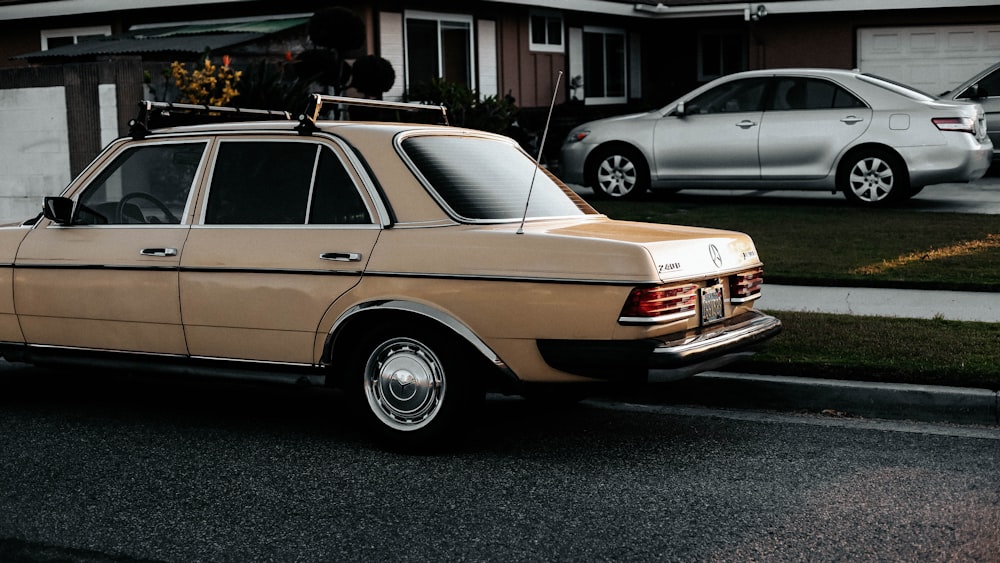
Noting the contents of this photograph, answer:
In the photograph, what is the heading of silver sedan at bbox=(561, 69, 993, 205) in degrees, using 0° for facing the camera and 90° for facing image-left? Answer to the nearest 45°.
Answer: approximately 90°

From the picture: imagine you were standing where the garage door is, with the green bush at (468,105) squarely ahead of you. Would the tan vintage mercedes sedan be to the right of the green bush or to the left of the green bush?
left

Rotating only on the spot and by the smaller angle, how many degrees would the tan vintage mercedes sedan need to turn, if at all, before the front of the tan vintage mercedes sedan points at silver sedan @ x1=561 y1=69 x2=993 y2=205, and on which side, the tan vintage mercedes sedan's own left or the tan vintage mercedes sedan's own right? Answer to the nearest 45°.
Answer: approximately 90° to the tan vintage mercedes sedan's own right

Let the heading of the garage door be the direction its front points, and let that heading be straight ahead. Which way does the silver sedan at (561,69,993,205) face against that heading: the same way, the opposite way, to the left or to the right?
to the right

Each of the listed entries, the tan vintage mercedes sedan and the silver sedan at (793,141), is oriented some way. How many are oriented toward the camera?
0

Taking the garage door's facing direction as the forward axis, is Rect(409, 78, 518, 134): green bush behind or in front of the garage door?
in front

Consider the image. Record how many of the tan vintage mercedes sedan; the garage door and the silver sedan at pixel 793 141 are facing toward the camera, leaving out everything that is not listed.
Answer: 1

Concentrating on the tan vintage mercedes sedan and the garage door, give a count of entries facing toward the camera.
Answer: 1

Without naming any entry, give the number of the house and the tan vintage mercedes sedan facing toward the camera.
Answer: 1

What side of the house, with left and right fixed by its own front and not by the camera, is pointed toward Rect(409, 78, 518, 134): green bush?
front

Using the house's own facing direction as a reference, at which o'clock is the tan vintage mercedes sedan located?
The tan vintage mercedes sedan is roughly at 12 o'clock from the house.
